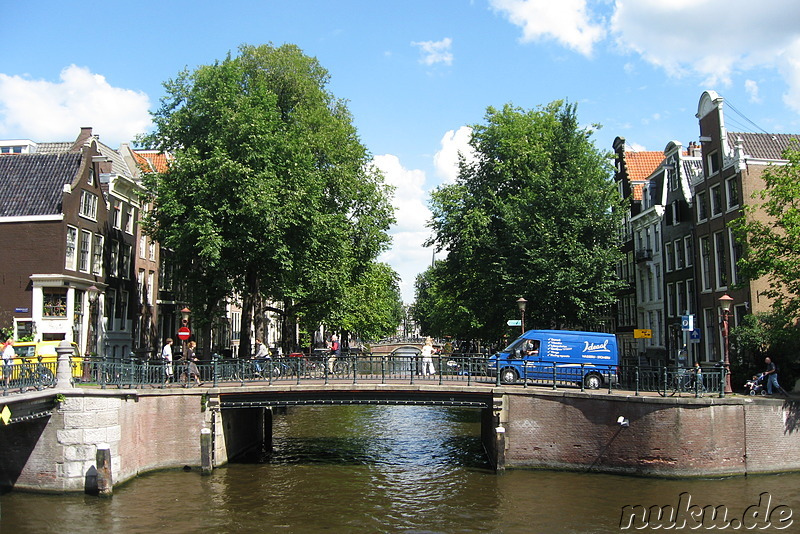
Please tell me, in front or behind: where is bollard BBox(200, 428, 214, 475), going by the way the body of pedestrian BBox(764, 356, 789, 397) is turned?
in front

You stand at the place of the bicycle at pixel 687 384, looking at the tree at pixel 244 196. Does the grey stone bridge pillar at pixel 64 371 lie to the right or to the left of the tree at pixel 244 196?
left

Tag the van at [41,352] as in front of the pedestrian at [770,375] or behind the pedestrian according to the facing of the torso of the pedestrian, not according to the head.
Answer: in front

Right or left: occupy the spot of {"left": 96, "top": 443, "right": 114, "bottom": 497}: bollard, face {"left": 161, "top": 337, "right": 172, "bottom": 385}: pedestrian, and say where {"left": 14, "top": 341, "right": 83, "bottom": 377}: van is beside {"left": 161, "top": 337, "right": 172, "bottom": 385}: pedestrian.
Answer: left

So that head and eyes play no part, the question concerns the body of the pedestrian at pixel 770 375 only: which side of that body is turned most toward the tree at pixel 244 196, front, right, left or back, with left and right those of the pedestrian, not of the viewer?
front

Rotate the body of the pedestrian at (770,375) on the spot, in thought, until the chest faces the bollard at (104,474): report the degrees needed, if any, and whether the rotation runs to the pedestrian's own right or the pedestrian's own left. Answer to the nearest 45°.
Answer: approximately 45° to the pedestrian's own left

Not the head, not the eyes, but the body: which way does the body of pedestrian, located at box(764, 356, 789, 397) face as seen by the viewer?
to the viewer's left

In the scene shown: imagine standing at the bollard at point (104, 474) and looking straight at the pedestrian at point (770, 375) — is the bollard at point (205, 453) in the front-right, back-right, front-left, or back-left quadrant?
front-left

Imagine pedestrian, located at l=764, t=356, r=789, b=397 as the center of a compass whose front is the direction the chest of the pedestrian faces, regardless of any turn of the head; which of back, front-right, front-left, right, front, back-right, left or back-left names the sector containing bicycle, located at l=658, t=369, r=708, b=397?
front-left

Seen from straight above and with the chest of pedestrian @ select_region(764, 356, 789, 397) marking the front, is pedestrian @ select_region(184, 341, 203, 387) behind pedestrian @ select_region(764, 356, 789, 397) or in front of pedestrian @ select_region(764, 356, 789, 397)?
in front

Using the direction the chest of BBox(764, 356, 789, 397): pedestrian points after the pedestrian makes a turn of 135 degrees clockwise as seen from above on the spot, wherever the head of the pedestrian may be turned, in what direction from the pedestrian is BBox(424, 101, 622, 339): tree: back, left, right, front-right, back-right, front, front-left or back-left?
left
